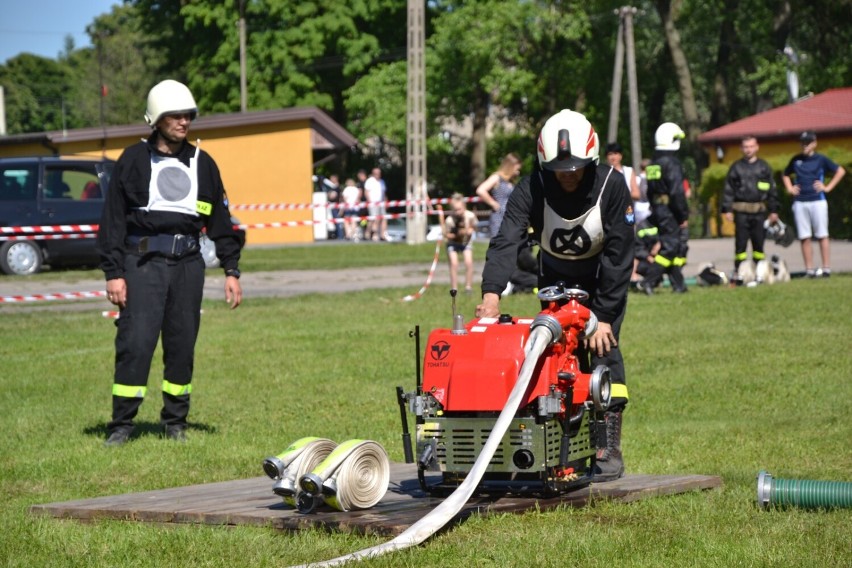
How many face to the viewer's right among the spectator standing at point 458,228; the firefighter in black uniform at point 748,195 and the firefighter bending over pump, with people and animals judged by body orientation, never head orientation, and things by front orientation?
0

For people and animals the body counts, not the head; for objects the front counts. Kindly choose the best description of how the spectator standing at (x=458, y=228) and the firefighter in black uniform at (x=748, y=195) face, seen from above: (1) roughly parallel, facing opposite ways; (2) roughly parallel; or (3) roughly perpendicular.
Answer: roughly parallel

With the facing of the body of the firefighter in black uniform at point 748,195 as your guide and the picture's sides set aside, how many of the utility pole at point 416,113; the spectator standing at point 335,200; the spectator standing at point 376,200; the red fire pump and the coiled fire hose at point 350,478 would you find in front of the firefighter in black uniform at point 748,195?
2

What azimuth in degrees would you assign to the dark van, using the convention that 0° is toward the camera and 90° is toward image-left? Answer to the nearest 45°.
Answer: approximately 270°

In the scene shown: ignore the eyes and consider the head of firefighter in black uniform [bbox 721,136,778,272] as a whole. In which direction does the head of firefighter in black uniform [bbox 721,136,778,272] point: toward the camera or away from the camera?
toward the camera

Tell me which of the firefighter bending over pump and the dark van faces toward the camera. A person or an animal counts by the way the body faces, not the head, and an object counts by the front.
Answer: the firefighter bending over pump

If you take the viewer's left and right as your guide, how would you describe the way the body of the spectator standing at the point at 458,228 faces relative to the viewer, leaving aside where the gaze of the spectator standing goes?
facing the viewer

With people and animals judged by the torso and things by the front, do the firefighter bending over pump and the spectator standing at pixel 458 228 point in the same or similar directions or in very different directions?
same or similar directions

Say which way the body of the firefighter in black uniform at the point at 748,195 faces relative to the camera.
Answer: toward the camera

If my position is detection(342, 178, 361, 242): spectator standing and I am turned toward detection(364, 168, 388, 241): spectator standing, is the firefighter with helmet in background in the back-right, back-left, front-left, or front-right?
front-right

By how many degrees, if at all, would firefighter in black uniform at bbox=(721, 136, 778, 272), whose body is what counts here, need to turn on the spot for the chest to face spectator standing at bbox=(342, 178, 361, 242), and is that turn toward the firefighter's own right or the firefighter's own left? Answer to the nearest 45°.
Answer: approximately 135° to the firefighter's own right

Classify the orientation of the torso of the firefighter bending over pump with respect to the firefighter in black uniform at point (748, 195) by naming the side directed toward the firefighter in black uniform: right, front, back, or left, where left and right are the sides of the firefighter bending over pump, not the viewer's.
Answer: back

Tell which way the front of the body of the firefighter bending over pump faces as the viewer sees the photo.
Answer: toward the camera

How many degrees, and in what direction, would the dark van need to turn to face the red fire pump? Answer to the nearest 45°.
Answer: approximately 90° to its right

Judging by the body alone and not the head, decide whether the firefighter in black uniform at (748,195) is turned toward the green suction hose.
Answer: yes

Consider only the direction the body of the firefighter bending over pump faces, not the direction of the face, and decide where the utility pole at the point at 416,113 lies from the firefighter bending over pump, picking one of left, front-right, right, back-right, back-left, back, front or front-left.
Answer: back

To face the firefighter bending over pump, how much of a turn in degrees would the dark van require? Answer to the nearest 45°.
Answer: approximately 90° to its right
